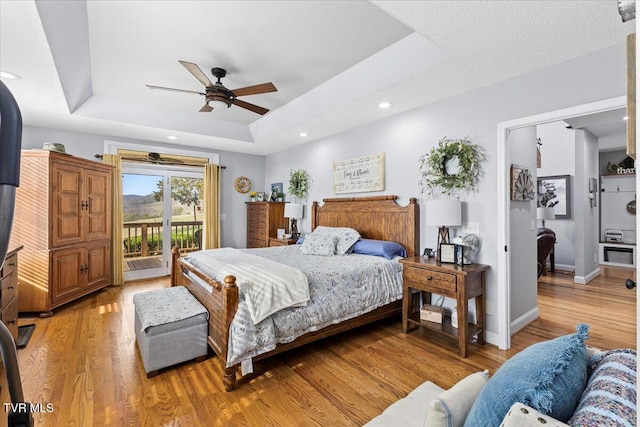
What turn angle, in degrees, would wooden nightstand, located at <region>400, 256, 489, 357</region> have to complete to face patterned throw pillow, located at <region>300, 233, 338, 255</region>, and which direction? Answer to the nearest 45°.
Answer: approximately 45° to its right

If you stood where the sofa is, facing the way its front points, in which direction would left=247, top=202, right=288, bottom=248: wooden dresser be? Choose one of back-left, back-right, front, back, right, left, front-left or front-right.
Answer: right

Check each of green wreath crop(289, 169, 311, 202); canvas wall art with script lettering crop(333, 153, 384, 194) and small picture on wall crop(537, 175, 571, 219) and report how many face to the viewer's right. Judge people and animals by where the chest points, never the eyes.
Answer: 0

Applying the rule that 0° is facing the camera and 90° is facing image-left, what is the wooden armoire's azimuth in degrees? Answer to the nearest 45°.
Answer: approximately 315°

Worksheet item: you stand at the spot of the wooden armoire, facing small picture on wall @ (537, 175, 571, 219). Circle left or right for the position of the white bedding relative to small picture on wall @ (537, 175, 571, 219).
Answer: right

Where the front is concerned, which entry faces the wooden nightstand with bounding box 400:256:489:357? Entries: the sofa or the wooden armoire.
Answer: the wooden armoire

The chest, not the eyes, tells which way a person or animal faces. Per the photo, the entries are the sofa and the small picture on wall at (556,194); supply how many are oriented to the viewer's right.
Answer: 0

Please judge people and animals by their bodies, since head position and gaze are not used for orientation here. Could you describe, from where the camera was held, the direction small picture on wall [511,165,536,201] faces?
facing the viewer and to the right of the viewer

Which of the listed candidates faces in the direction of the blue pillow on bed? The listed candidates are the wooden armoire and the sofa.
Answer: the wooden armoire

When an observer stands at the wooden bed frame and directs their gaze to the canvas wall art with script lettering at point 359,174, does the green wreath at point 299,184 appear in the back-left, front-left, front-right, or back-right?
front-left

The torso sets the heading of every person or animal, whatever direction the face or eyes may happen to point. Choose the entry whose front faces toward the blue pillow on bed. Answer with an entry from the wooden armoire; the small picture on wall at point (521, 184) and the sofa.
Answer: the wooden armoire

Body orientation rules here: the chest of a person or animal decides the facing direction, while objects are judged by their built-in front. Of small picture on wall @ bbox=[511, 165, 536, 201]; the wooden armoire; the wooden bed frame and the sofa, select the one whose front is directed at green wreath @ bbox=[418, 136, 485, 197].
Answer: the wooden armoire

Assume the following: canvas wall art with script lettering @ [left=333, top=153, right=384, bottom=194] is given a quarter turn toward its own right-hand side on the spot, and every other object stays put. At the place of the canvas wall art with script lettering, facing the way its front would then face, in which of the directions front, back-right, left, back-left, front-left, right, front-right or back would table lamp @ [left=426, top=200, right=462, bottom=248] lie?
back
